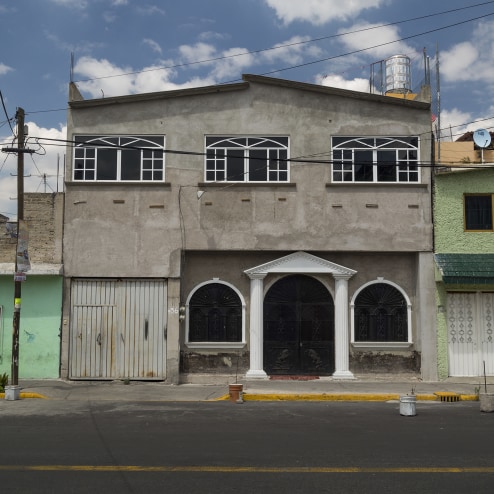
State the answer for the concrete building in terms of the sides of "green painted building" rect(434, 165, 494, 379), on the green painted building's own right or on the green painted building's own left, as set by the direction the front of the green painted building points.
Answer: on the green painted building's own right

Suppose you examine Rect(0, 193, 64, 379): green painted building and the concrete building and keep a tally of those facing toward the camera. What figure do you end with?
2

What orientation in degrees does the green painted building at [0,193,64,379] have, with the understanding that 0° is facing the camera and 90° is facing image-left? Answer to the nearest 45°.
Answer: approximately 0°

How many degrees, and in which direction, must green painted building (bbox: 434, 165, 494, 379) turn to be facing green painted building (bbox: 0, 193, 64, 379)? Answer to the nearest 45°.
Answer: approximately 90° to its right

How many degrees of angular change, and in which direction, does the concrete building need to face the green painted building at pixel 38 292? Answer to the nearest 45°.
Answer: approximately 90° to its right

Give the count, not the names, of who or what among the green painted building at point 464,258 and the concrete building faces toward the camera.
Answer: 2

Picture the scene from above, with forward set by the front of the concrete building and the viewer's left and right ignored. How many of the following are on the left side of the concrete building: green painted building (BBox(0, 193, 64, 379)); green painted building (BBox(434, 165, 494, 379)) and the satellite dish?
2

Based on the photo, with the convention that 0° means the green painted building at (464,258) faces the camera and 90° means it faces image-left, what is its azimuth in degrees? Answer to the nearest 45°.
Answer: approximately 0°
